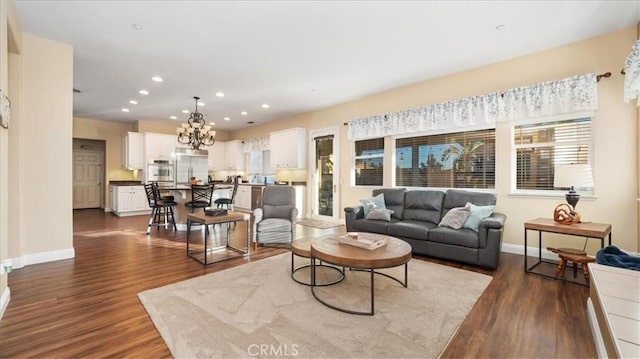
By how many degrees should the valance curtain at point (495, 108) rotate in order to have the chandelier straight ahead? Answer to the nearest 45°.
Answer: approximately 45° to its right

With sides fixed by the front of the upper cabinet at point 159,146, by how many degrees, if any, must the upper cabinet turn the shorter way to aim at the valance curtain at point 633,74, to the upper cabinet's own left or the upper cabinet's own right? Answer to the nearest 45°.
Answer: approximately 45° to the upper cabinet's own left

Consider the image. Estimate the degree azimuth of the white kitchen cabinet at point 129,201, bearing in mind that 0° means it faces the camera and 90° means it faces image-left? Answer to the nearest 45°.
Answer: approximately 0°

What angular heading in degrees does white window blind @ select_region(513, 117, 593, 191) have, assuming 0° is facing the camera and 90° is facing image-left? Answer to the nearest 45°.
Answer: approximately 45°

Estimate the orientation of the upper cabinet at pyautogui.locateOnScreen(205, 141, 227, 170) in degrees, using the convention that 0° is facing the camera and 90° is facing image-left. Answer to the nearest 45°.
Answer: approximately 0°

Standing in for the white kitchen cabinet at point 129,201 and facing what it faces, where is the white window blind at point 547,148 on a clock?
The white window blind is roughly at 11 o'clock from the white kitchen cabinet.
